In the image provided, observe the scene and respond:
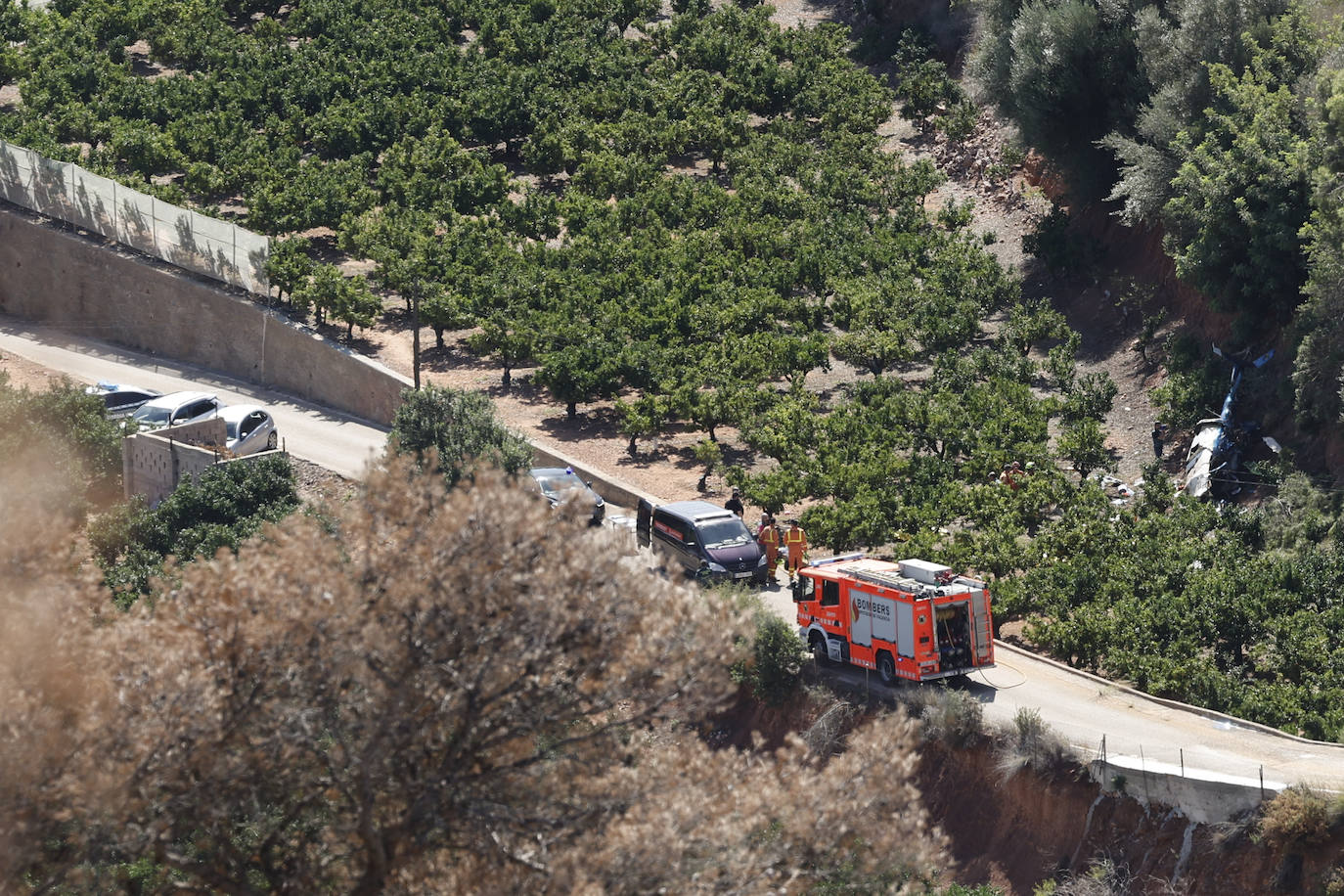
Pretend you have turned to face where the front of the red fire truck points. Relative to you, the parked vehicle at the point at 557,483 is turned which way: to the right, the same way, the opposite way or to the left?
the opposite way

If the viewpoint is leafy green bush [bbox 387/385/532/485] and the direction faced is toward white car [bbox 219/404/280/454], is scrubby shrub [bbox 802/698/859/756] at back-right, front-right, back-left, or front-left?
back-left

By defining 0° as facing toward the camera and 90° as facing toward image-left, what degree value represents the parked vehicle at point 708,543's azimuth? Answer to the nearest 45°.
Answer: approximately 315°

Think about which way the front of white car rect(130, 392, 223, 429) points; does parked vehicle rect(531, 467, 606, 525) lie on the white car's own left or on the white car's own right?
on the white car's own left

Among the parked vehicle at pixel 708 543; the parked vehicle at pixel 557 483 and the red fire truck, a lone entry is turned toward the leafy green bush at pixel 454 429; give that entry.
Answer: the red fire truck

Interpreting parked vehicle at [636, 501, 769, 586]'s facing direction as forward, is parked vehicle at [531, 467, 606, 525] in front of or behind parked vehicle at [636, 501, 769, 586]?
behind

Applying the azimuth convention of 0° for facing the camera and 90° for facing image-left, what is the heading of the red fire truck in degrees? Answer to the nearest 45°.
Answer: approximately 135°

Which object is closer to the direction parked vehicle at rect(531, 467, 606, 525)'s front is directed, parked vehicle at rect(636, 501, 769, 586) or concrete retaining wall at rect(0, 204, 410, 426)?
the parked vehicle

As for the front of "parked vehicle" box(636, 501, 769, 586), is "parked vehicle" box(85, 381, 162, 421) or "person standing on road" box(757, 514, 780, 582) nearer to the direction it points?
the person standing on road
